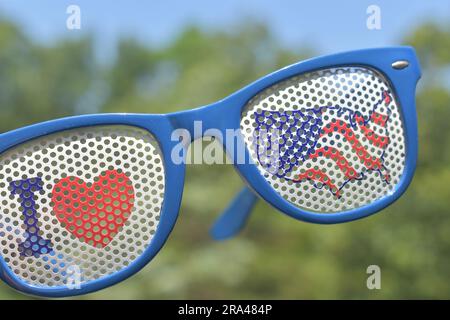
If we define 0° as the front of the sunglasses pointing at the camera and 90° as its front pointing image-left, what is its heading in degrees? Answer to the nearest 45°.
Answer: approximately 0°
